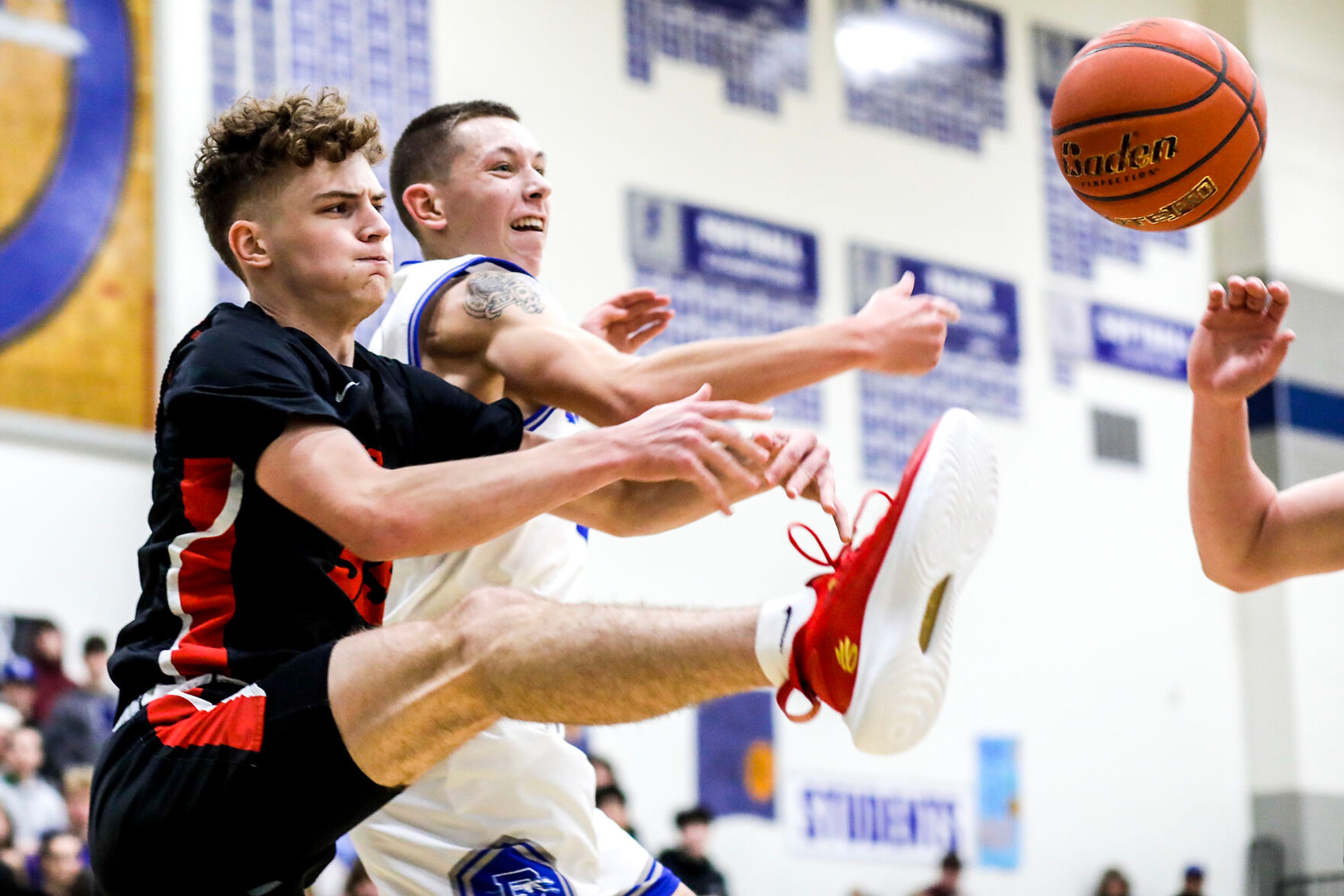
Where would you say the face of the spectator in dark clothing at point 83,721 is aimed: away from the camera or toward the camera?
toward the camera

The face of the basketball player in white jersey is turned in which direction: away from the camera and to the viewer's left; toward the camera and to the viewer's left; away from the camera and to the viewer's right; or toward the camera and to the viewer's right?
toward the camera and to the viewer's right

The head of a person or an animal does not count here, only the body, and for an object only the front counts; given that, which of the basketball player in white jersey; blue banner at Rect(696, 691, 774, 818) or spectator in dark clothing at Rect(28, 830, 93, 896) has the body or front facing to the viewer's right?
the basketball player in white jersey

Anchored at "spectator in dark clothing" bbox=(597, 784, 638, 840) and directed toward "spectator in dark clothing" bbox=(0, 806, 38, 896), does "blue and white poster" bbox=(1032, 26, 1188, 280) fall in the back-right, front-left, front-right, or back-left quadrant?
back-right

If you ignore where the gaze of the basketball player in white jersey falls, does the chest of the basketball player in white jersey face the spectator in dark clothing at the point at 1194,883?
no

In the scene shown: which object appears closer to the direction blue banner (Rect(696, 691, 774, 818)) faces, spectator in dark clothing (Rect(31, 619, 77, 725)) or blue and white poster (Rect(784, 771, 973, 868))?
the spectator in dark clothing

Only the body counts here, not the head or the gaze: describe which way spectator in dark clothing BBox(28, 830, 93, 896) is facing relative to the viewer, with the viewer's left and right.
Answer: facing the viewer

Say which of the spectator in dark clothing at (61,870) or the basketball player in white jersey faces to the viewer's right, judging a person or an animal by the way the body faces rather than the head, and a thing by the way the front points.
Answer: the basketball player in white jersey

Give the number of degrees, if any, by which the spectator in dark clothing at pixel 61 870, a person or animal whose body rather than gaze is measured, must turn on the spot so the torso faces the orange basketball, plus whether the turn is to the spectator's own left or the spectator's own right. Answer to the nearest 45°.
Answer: approximately 45° to the spectator's own left

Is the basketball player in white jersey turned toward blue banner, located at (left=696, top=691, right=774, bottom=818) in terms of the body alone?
no

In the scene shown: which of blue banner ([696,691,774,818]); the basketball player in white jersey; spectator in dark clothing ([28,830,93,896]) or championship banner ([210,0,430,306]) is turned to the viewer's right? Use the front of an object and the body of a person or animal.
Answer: the basketball player in white jersey

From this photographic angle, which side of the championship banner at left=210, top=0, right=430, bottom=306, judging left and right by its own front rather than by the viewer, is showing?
front

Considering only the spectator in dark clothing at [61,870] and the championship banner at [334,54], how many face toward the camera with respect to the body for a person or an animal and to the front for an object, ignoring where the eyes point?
2

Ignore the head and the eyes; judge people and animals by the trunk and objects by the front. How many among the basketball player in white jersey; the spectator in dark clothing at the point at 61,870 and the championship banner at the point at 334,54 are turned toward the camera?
2

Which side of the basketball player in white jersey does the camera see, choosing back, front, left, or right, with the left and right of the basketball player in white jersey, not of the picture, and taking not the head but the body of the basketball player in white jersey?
right
